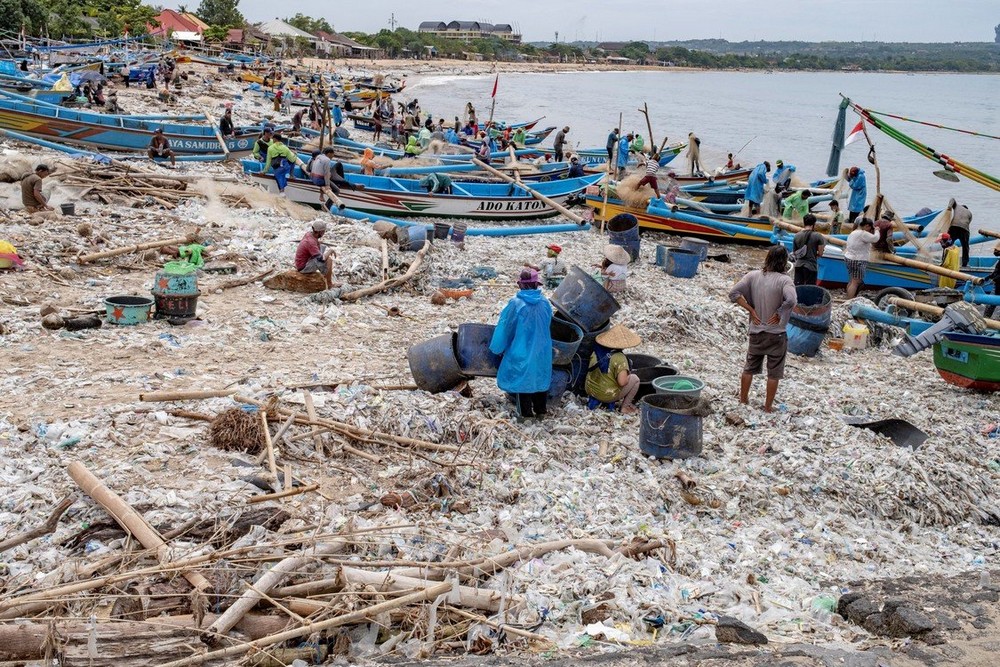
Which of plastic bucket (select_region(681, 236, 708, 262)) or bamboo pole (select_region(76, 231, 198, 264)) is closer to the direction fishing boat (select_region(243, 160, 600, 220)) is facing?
the plastic bucket

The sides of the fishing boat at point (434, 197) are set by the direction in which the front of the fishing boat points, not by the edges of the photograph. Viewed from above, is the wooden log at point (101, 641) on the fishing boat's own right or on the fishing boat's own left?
on the fishing boat's own right

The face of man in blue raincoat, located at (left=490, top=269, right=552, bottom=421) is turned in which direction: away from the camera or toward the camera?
away from the camera

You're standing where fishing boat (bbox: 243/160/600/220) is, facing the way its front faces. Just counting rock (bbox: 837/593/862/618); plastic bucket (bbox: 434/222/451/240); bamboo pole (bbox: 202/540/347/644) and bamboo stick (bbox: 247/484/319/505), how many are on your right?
4

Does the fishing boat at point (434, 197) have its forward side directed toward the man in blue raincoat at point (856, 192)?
yes

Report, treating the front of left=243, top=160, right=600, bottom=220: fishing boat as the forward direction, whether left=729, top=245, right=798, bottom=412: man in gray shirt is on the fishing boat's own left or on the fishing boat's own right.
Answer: on the fishing boat's own right

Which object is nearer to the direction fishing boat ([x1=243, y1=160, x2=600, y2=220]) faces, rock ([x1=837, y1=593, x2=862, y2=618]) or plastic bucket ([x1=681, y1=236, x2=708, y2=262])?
the plastic bucket

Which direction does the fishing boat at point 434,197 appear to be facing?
to the viewer's right

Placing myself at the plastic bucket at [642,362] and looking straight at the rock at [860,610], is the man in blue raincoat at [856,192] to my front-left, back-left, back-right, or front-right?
back-left

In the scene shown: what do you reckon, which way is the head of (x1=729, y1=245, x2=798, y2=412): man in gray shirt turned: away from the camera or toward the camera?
away from the camera

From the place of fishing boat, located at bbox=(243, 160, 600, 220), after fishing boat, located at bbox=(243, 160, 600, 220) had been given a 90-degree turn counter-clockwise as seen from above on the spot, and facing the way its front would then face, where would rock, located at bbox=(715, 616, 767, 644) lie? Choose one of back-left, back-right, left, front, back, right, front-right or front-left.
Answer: back
